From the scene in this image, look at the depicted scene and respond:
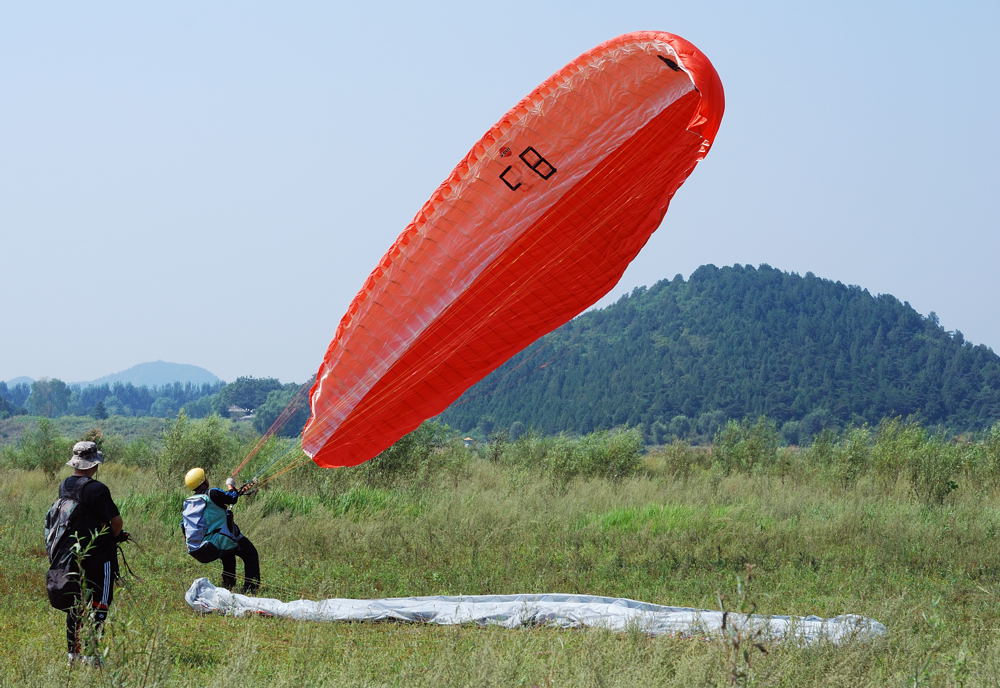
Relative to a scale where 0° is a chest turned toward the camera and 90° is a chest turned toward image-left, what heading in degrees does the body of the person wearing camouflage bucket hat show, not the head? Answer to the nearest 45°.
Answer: approximately 225°

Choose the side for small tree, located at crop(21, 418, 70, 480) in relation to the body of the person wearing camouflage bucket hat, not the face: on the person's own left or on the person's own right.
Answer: on the person's own left

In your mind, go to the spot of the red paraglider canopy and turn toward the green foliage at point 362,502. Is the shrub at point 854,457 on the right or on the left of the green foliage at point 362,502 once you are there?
right

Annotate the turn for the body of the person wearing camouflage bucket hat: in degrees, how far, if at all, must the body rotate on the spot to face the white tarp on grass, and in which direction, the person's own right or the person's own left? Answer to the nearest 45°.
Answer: approximately 45° to the person's own right

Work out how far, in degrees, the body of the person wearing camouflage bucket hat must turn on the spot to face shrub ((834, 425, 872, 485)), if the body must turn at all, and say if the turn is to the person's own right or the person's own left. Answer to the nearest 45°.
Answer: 0° — they already face it
